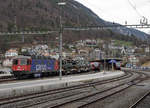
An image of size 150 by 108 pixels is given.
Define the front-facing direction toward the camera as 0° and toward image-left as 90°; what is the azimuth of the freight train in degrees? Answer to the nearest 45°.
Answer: approximately 45°
